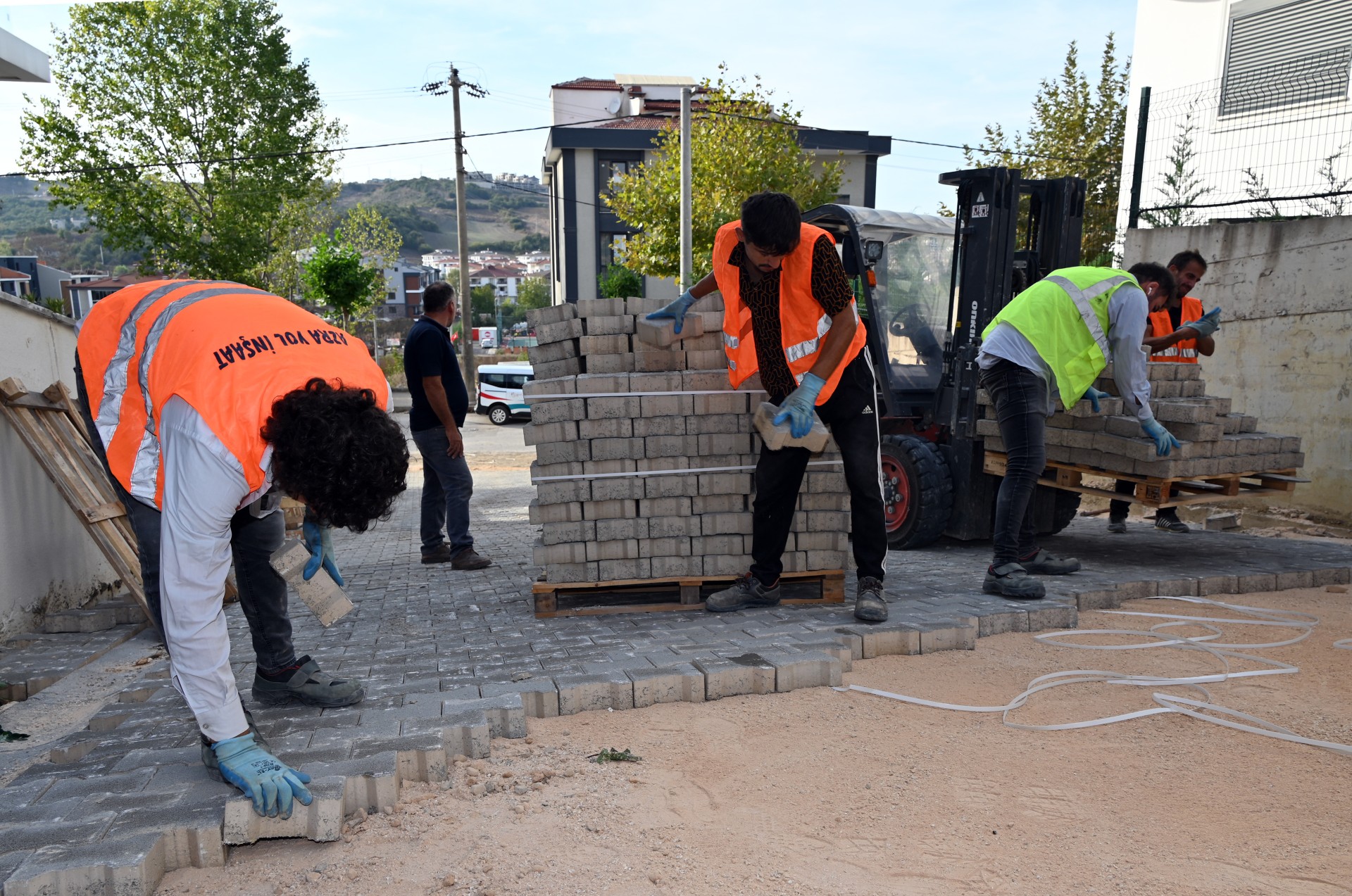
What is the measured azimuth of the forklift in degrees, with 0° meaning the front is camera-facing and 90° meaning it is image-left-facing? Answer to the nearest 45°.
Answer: approximately 315°

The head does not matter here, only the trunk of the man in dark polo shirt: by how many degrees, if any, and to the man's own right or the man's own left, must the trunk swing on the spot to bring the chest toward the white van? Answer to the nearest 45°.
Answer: approximately 90° to the man's own left

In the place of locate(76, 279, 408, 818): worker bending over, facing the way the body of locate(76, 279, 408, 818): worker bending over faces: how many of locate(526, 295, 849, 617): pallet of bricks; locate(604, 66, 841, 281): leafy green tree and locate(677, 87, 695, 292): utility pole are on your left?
3

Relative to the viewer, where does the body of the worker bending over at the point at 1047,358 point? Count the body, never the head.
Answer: to the viewer's right

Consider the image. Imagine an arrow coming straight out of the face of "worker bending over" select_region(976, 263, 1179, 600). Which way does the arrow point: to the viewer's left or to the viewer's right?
to the viewer's right
